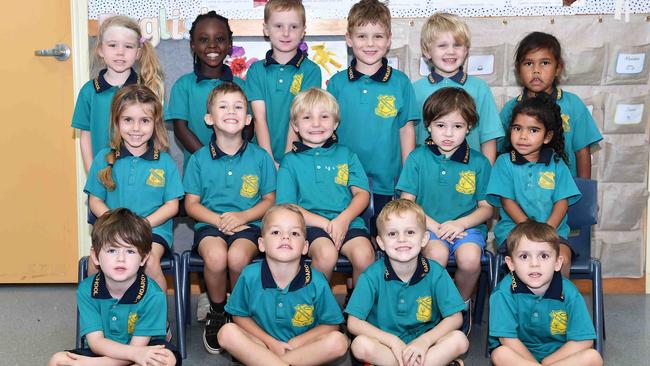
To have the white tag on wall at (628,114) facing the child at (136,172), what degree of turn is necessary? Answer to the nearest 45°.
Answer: approximately 45° to its right

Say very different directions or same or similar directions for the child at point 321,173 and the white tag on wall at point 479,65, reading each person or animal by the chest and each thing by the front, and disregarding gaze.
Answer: same or similar directions

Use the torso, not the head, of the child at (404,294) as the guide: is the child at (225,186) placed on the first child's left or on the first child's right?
on the first child's right

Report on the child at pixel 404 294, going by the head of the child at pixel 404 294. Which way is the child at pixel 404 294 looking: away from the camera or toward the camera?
toward the camera

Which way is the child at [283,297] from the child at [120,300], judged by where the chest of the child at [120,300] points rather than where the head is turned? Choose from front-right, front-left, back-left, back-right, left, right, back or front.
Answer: left

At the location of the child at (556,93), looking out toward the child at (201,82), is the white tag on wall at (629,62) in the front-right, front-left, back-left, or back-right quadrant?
back-right

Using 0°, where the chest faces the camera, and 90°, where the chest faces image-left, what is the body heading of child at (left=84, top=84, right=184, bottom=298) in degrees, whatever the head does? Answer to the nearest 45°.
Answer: approximately 0°

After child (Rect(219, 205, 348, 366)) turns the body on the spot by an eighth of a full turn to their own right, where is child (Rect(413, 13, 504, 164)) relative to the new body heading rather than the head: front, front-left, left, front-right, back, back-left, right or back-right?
back

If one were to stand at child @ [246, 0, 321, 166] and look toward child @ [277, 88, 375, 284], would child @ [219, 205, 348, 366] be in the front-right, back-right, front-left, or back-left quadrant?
front-right

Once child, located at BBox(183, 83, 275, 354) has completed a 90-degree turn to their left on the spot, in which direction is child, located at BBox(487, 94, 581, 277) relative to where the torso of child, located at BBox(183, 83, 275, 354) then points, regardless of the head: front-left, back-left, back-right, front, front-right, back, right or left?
front

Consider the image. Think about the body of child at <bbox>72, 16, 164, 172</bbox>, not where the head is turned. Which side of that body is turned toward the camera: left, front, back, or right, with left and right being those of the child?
front

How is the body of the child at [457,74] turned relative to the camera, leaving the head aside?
toward the camera

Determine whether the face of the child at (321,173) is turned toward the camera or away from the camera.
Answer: toward the camera

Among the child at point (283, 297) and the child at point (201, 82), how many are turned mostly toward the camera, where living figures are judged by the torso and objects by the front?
2

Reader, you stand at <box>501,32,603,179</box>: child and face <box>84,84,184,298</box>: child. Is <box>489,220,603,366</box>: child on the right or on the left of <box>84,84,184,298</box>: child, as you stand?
left

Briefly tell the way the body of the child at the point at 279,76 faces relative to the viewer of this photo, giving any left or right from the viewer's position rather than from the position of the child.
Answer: facing the viewer

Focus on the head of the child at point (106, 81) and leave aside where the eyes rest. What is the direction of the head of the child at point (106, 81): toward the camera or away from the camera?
toward the camera
